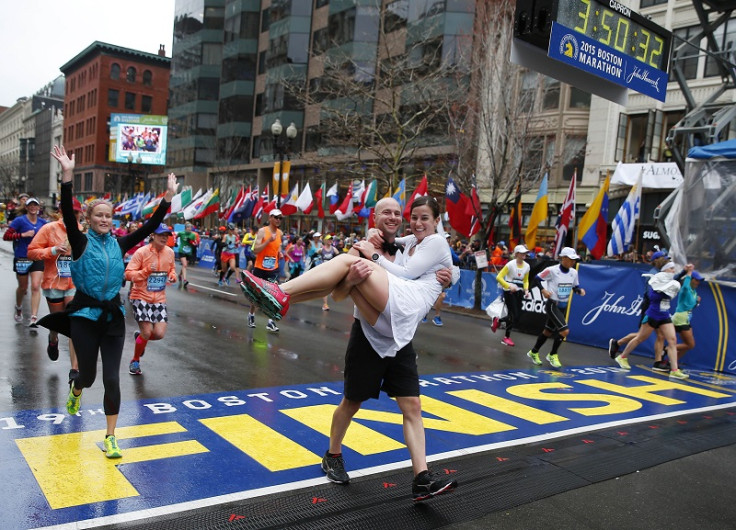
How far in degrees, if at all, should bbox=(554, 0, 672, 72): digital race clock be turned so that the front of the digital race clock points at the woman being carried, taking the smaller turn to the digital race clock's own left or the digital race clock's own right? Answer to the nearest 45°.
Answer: approximately 45° to the digital race clock's own right

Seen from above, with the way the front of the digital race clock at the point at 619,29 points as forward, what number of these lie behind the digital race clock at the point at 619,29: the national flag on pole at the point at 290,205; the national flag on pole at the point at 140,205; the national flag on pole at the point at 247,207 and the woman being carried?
3

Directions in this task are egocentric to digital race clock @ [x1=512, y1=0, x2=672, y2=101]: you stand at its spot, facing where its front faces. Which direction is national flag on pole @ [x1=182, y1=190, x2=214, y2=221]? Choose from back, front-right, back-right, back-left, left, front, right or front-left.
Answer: back

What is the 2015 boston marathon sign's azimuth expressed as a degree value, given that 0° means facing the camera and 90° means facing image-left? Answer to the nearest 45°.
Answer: approximately 315°

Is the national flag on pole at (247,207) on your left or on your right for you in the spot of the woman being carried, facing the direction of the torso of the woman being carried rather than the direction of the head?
on your right

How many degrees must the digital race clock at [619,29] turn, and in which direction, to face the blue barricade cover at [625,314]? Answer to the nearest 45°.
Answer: approximately 135° to its left

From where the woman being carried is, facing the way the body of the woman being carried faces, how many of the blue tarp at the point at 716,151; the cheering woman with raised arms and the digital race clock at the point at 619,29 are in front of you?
1
